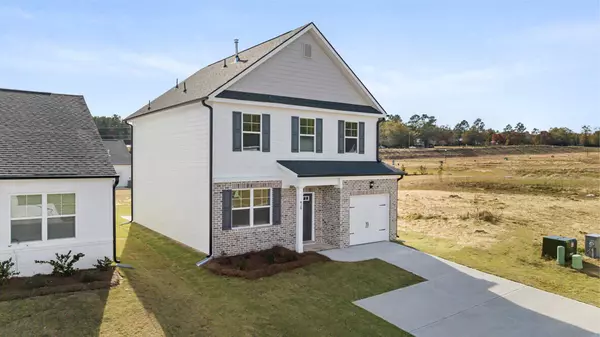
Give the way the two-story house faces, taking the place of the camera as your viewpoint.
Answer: facing the viewer and to the right of the viewer

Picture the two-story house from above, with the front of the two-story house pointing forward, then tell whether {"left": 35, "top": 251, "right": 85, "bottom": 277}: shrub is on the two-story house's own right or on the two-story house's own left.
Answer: on the two-story house's own right

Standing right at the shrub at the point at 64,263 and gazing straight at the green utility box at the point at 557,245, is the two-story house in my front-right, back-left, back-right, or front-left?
front-left

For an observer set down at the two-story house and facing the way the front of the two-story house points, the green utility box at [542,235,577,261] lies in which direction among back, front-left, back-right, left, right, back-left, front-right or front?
front-left

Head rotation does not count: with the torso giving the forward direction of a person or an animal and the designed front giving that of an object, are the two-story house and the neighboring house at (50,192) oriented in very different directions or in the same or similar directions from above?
same or similar directions

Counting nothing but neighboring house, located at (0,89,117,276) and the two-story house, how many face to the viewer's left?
0

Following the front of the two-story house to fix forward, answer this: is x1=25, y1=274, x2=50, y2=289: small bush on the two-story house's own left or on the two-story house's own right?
on the two-story house's own right

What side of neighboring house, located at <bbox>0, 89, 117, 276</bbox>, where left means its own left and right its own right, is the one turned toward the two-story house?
left

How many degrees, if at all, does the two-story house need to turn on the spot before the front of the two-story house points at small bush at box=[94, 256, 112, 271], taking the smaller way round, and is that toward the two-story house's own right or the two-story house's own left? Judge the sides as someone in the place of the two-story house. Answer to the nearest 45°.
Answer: approximately 90° to the two-story house's own right

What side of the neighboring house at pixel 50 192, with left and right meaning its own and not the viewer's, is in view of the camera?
front

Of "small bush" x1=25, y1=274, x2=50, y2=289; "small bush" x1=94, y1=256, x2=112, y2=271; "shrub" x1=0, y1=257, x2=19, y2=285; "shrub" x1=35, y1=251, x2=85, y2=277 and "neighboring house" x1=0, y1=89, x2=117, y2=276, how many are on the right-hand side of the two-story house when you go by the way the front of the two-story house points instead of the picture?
5
